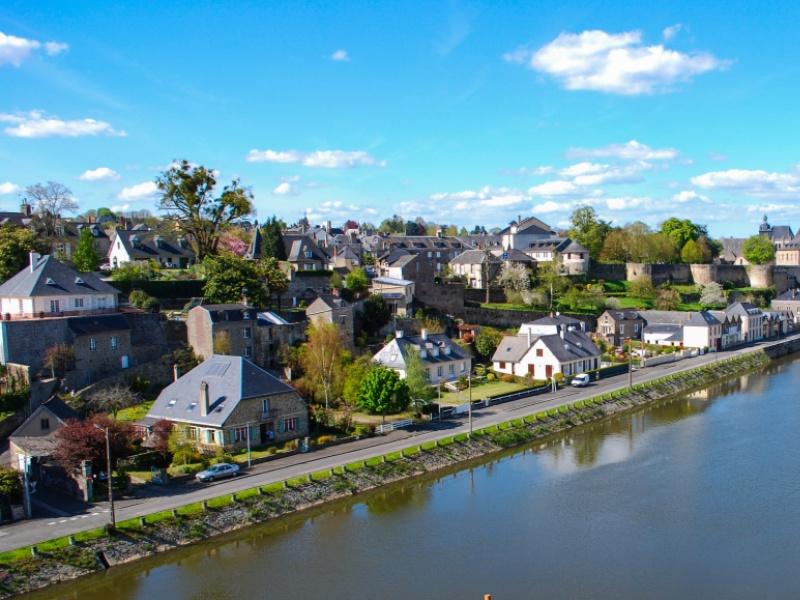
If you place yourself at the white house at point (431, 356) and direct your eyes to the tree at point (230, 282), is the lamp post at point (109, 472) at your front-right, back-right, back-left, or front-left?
front-left

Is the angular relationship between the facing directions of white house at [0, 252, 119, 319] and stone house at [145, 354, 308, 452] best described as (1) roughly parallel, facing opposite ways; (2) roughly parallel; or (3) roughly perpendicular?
roughly parallel

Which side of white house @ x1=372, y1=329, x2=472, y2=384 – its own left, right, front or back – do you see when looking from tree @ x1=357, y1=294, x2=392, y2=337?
back

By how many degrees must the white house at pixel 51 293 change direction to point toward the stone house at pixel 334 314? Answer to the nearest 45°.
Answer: approximately 45° to its left

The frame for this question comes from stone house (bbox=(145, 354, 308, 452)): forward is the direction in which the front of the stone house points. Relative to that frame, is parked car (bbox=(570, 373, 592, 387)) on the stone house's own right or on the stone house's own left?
on the stone house's own left

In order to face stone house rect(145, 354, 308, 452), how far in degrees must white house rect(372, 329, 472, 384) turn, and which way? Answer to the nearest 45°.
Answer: approximately 90° to its right

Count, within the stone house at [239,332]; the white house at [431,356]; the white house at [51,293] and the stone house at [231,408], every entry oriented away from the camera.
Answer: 0

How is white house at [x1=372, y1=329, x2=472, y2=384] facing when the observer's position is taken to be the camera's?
facing the viewer and to the right of the viewer

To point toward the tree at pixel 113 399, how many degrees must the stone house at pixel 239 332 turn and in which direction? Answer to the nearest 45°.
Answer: approximately 90° to its right

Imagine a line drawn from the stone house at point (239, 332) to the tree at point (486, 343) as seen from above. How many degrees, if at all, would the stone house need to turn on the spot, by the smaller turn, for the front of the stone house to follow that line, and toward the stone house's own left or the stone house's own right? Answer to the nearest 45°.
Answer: approximately 90° to the stone house's own left

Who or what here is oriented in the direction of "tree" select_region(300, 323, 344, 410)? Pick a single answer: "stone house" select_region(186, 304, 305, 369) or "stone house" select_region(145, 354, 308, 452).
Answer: "stone house" select_region(186, 304, 305, 369)

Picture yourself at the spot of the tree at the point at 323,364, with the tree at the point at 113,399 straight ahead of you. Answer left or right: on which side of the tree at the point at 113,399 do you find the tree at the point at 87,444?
left

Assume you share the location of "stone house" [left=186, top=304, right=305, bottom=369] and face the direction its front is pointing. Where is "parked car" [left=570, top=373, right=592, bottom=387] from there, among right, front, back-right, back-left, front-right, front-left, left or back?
front-left

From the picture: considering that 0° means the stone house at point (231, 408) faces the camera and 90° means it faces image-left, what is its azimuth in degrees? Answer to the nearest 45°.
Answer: approximately 315°

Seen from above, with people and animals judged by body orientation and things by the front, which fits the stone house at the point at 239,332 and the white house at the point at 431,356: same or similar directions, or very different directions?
same or similar directions

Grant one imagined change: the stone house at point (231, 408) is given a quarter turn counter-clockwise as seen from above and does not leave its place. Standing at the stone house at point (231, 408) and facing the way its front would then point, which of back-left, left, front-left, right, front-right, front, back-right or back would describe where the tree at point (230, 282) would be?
front-left

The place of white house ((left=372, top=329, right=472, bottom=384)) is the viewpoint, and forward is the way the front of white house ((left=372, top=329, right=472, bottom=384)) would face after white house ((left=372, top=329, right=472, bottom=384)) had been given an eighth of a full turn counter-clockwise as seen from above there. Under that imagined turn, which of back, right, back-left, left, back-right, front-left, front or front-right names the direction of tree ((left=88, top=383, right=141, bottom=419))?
back-right

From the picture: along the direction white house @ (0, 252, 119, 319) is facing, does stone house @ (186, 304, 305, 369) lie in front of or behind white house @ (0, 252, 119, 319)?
in front
